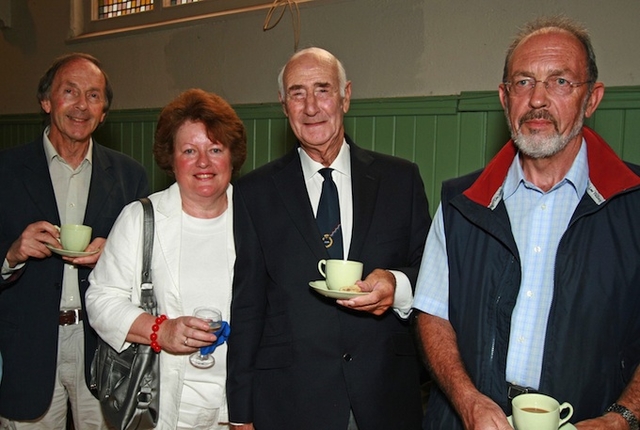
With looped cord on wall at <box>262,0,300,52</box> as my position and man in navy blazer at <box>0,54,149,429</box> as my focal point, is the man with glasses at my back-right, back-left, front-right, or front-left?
front-left

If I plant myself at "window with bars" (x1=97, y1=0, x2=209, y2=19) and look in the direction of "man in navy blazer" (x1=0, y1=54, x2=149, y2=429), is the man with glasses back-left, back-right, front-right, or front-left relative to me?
front-left

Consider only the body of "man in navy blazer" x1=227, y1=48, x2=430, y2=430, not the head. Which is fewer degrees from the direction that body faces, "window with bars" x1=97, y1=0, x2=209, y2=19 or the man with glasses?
the man with glasses

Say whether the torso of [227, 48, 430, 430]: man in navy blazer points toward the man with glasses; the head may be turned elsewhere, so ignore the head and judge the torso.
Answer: no

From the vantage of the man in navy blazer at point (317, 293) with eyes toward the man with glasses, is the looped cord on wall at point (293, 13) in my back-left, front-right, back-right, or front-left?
back-left

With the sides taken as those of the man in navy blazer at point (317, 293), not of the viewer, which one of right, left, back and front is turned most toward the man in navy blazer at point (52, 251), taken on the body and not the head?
right

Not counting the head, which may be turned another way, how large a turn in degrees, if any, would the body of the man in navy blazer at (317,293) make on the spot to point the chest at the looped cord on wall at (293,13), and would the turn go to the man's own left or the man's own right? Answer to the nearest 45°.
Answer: approximately 180°

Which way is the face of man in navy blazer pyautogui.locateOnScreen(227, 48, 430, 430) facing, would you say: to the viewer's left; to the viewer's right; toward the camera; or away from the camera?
toward the camera

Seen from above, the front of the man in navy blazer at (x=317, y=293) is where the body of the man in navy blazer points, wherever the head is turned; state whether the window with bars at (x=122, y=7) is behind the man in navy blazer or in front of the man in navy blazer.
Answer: behind

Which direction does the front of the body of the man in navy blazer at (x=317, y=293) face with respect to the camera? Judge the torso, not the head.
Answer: toward the camera

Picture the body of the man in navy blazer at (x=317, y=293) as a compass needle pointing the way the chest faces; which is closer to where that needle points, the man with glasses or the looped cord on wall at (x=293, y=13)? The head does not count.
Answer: the man with glasses
